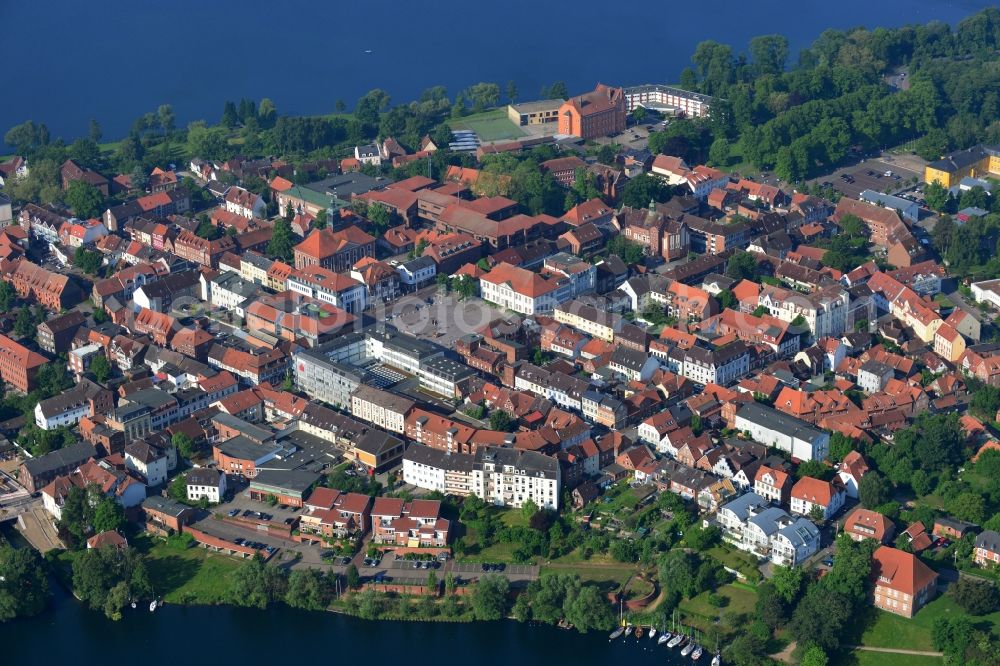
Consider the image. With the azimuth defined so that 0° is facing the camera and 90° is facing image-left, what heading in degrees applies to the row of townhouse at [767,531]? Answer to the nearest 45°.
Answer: approximately 45°

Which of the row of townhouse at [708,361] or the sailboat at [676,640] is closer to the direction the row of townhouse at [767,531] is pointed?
the sailboat

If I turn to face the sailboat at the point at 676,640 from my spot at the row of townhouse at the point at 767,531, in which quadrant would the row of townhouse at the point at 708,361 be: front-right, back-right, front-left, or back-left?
back-right

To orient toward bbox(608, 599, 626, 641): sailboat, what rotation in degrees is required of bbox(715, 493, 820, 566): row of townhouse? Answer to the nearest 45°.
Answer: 0° — it already faces it

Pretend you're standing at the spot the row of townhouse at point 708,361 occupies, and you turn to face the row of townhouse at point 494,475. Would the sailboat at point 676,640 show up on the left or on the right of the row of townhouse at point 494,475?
left

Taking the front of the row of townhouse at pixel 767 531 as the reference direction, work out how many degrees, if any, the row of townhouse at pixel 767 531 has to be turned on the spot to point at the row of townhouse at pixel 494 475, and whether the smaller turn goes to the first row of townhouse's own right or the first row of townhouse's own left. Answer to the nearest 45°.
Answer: approximately 45° to the first row of townhouse's own right

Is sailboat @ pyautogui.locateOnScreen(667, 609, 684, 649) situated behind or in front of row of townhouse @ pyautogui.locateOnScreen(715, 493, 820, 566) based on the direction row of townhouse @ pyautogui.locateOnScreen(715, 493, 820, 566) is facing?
in front

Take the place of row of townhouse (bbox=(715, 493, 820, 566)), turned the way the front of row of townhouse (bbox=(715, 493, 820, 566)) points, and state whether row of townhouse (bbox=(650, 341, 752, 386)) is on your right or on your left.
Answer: on your right

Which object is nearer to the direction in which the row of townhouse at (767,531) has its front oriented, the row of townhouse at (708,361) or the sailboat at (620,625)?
the sailboat
